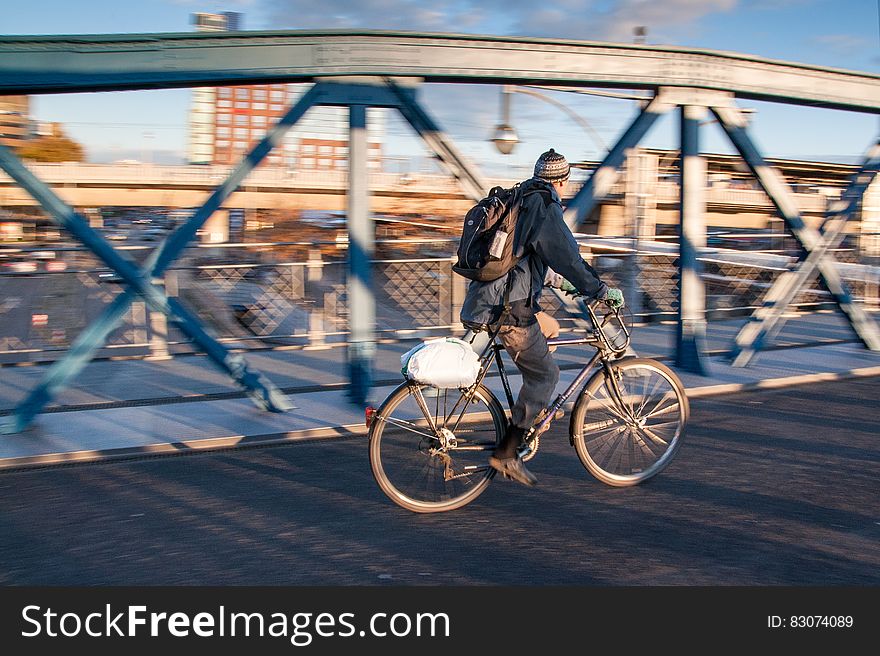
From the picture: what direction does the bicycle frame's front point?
to the viewer's right

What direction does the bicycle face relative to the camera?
to the viewer's right

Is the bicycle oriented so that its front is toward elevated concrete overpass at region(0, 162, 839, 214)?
no

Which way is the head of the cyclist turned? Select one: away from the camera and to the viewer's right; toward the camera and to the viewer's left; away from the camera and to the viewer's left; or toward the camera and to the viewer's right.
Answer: away from the camera and to the viewer's right

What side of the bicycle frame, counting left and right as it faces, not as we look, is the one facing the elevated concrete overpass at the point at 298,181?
left
